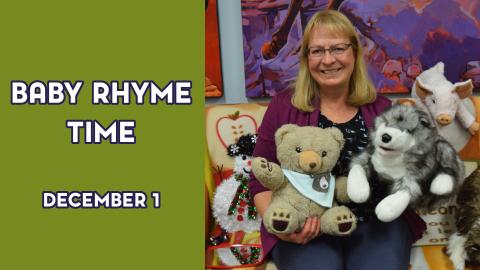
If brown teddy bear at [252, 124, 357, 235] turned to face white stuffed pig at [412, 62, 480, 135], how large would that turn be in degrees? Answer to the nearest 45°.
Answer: approximately 135° to its left

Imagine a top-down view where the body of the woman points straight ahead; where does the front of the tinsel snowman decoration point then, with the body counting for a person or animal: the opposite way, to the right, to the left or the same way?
the same way

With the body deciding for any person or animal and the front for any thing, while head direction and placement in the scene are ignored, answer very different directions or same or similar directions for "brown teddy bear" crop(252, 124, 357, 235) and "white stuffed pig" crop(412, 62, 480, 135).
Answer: same or similar directions

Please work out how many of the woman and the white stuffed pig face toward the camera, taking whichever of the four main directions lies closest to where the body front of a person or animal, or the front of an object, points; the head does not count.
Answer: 2

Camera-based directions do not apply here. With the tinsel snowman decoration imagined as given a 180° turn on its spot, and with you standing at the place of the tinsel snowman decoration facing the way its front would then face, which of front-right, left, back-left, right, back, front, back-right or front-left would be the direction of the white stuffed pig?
right

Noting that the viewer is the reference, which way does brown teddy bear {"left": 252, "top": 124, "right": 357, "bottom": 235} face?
facing the viewer

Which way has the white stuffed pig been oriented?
toward the camera

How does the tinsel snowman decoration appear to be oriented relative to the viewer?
toward the camera

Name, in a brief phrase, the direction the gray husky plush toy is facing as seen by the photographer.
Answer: facing the viewer and to the left of the viewer

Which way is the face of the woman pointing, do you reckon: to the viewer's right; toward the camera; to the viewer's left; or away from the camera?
toward the camera
